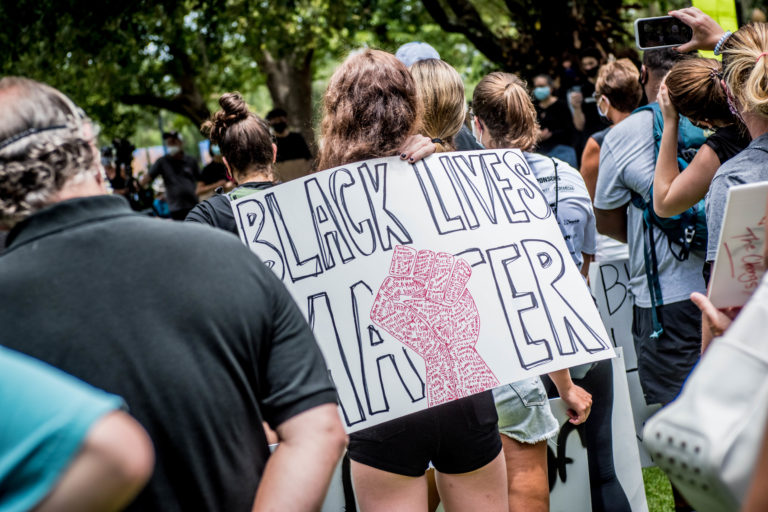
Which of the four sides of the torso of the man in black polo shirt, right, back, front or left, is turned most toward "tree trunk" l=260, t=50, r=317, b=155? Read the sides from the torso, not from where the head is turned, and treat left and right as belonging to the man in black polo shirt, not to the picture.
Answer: front

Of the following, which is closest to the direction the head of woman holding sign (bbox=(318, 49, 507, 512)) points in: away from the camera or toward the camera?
away from the camera

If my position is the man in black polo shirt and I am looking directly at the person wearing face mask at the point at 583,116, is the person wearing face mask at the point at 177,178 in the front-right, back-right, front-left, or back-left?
front-left

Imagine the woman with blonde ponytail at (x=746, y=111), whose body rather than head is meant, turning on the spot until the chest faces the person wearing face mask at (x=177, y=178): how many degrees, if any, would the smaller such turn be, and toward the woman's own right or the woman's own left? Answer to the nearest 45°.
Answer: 0° — they already face them

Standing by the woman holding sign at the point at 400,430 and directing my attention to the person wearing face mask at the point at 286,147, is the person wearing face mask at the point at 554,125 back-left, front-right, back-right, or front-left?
front-right

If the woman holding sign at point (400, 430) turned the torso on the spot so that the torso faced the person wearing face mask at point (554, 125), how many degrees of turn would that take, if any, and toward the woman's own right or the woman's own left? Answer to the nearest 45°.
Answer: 0° — they already face them

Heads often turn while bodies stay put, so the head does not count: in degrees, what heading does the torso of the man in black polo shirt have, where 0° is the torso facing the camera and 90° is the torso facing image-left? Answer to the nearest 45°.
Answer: approximately 180°

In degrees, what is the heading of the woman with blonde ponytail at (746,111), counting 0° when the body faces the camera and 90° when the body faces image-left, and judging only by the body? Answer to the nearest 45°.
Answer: approximately 135°

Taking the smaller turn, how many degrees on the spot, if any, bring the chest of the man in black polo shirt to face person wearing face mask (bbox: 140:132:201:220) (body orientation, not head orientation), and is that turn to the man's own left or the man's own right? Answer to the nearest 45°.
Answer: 0° — they already face them

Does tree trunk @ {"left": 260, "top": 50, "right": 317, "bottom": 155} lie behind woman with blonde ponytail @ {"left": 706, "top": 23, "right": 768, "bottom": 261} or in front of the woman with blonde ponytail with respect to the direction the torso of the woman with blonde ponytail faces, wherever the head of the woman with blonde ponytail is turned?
in front

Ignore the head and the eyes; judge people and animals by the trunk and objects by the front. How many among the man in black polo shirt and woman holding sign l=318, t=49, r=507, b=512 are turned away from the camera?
2

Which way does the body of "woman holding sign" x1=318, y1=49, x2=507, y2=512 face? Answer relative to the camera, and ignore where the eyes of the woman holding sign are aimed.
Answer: away from the camera
